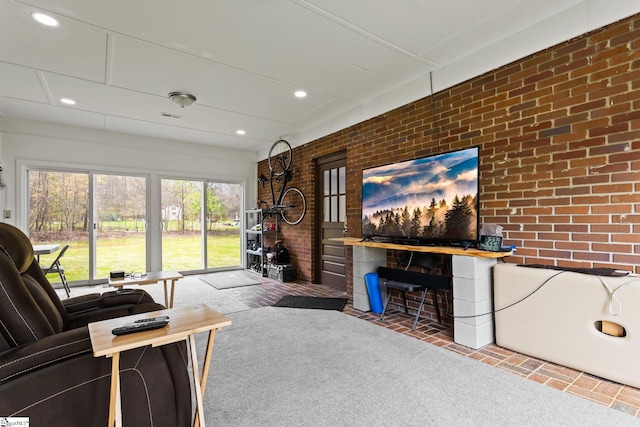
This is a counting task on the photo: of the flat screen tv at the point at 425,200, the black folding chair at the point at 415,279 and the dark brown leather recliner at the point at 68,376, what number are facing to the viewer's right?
1

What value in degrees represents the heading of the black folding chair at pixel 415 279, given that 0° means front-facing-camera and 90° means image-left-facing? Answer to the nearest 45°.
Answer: approximately 45°

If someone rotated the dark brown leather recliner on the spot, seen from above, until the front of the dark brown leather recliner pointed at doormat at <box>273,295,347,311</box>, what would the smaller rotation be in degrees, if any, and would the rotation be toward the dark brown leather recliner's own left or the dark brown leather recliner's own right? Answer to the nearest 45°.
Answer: approximately 45° to the dark brown leather recliner's own left

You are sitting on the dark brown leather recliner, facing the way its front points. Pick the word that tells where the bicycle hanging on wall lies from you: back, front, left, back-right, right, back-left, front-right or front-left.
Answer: front-left

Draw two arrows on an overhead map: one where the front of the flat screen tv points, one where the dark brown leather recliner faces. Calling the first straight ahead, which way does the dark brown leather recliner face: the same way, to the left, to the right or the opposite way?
the opposite way

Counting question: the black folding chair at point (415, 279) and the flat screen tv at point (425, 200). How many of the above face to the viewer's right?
0

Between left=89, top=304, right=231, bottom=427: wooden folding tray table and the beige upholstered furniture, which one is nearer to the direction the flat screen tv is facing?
the wooden folding tray table

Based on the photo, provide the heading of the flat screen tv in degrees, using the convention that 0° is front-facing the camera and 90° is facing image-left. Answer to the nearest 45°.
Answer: approximately 45°

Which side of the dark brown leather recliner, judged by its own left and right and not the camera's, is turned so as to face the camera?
right

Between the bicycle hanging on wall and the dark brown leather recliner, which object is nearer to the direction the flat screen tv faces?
the dark brown leather recliner

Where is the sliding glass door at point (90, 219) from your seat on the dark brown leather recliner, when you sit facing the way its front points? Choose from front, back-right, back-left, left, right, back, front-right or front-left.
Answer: left
